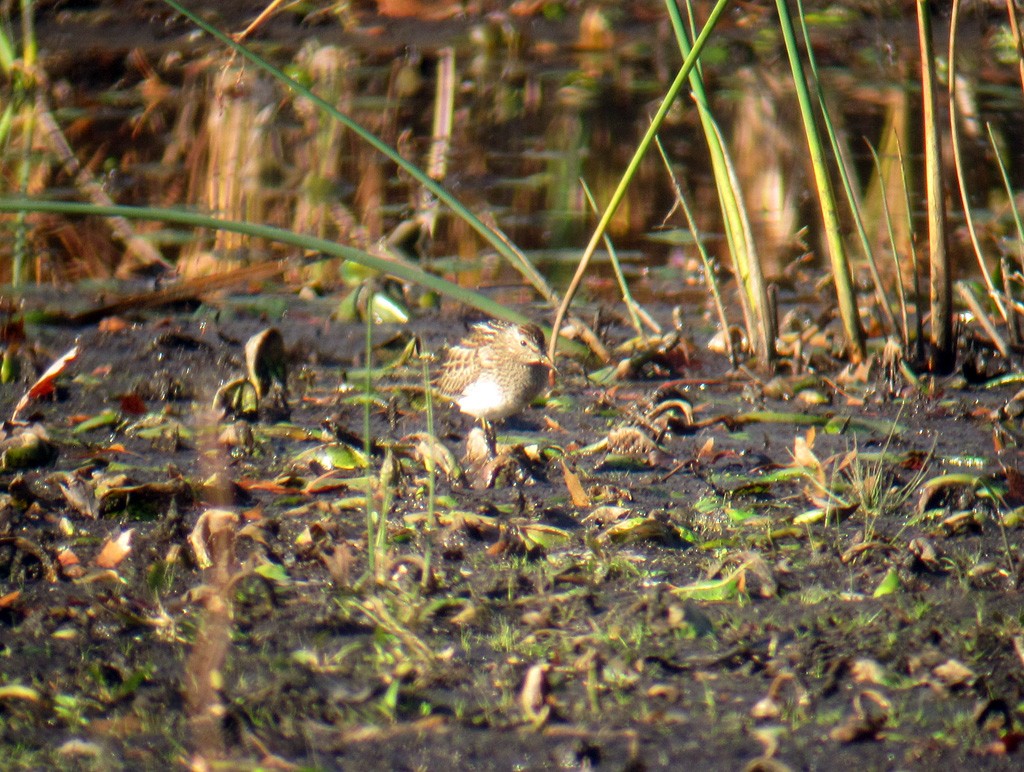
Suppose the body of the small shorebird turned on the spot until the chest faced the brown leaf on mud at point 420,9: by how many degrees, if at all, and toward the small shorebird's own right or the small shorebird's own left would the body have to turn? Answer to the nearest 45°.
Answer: approximately 135° to the small shorebird's own left

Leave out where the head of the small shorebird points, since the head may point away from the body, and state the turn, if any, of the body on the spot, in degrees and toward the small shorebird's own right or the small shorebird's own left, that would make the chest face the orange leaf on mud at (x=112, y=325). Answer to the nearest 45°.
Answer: approximately 180°

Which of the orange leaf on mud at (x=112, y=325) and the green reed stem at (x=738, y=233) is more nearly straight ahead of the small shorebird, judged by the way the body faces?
the green reed stem

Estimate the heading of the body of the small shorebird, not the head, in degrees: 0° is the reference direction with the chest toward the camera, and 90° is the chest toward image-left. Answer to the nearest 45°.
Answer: approximately 315°

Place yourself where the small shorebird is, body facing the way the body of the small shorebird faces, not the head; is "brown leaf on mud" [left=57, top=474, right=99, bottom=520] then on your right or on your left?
on your right

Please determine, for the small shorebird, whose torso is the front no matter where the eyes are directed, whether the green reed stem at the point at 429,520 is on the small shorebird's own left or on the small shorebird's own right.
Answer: on the small shorebird's own right

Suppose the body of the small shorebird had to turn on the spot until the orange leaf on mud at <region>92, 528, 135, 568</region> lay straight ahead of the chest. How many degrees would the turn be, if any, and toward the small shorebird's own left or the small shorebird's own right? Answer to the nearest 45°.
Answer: approximately 90° to the small shorebird's own right

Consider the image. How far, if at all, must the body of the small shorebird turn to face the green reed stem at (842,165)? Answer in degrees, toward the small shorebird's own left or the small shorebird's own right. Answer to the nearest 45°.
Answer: approximately 45° to the small shorebird's own left

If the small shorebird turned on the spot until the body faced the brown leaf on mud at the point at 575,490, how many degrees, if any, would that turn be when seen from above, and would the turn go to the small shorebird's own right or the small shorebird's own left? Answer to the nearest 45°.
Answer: approximately 45° to the small shorebird's own right
